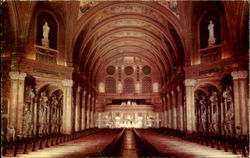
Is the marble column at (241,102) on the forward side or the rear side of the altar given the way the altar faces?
on the forward side

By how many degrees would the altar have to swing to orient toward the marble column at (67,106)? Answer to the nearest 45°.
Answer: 0° — it already faces it

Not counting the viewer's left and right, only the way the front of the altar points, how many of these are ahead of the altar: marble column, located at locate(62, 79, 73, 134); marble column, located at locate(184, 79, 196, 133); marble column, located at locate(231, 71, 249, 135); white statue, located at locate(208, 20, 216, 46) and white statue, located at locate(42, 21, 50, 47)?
5

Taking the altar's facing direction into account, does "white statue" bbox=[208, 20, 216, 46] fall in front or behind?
in front

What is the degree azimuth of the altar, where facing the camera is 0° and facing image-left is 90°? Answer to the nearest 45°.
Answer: approximately 0°

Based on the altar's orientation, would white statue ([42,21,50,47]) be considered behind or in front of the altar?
in front

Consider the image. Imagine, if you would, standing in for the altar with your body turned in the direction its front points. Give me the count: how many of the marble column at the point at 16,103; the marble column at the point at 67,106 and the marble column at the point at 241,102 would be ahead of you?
3
